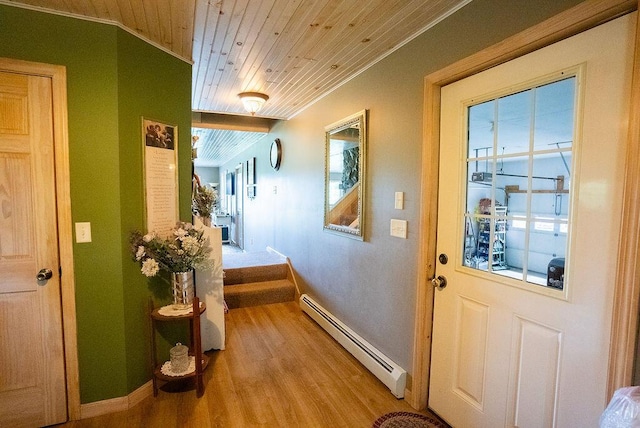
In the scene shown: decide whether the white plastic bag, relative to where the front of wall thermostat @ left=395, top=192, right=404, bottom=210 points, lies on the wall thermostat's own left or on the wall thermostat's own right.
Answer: on the wall thermostat's own left

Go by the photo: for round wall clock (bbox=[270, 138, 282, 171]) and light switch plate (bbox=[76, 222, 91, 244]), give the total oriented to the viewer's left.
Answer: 1

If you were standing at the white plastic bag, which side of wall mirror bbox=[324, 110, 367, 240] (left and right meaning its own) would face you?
left

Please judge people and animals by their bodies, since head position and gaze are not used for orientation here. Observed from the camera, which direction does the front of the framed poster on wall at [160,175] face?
facing the viewer and to the right of the viewer

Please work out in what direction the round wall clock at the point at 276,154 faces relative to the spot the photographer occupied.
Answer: facing to the left of the viewer

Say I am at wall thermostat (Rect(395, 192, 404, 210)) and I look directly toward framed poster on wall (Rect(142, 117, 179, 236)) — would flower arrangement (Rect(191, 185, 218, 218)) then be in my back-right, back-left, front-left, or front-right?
front-right

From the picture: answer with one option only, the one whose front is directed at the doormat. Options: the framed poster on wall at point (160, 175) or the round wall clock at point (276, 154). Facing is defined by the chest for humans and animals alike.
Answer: the framed poster on wall

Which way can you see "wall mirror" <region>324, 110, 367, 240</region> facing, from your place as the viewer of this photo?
facing the viewer and to the left of the viewer

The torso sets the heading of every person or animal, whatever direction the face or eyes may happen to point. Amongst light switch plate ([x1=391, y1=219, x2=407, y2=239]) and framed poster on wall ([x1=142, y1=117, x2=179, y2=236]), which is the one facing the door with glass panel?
the framed poster on wall

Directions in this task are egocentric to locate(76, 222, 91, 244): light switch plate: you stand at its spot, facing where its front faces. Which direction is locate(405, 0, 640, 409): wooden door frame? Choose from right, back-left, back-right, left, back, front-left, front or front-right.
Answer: front-left

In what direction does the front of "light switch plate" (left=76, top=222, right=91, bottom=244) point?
toward the camera

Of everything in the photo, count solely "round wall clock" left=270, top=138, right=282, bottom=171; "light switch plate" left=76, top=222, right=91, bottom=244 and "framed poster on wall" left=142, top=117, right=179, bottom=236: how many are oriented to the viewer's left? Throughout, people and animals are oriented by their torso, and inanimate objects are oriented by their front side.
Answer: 1

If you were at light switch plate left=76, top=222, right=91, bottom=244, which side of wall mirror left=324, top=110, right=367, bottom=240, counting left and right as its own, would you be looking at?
front

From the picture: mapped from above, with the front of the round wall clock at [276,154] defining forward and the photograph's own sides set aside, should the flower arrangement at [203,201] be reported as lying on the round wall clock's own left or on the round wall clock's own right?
on the round wall clock's own left
